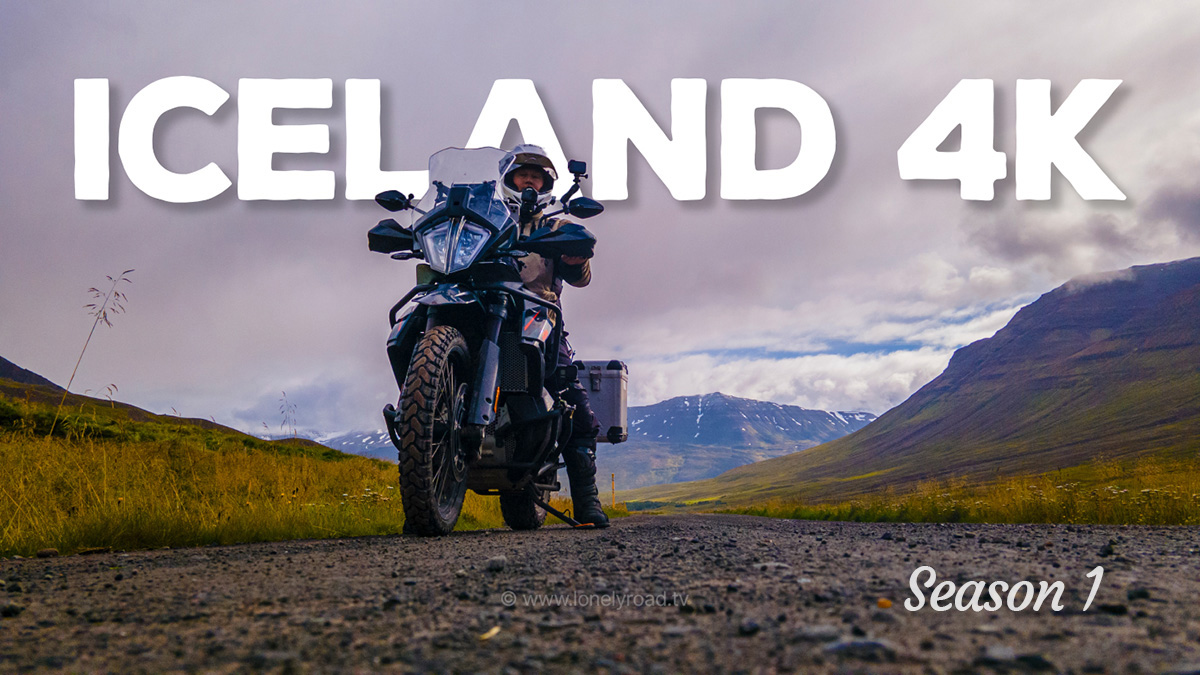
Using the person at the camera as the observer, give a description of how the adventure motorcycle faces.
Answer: facing the viewer and to the left of the viewer

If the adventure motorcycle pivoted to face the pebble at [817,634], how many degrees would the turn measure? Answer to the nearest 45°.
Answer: approximately 45° to its left

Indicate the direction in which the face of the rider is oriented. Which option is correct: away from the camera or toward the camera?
toward the camera

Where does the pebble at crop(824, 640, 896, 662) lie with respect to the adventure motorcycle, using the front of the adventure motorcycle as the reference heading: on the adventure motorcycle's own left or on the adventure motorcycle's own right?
on the adventure motorcycle's own left
